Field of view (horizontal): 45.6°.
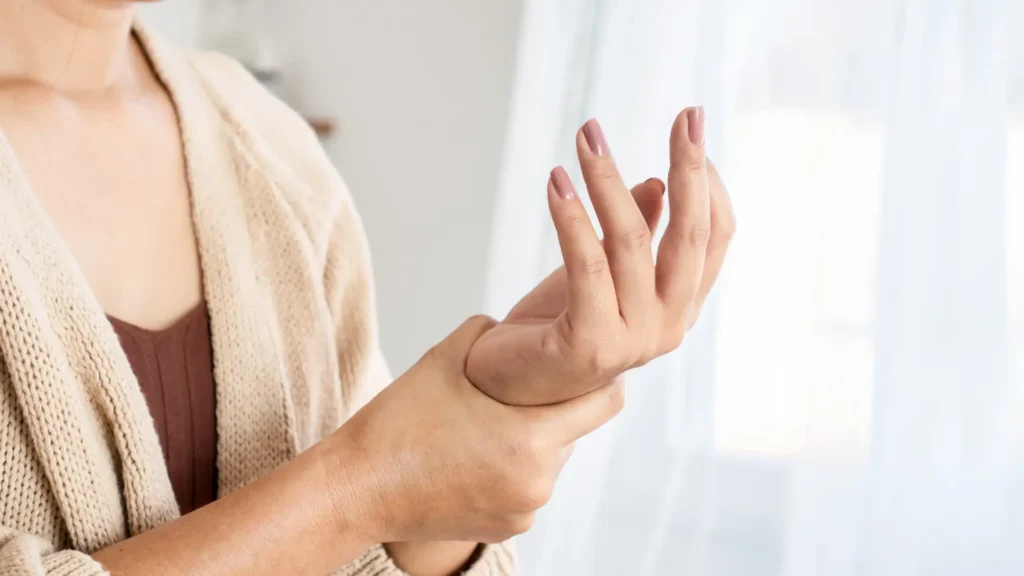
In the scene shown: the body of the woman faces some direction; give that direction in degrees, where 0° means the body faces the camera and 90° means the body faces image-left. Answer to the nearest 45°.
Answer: approximately 315°
